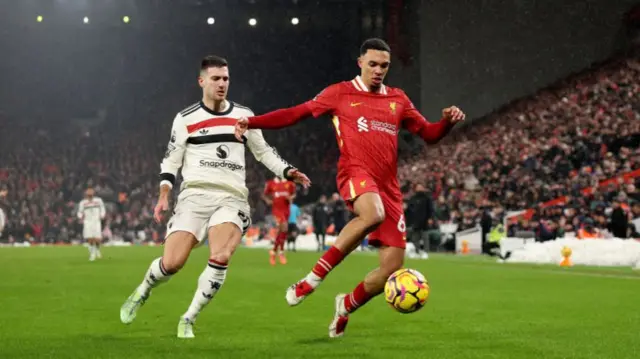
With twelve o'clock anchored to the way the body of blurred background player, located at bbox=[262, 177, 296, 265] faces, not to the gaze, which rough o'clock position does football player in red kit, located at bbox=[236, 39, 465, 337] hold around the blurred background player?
The football player in red kit is roughly at 12 o'clock from the blurred background player.

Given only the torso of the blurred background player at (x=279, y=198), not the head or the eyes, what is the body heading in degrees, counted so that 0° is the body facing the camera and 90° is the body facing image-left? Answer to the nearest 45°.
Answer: approximately 0°

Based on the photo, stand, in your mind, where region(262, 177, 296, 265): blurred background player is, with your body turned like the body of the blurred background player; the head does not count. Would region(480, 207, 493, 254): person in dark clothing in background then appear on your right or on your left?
on your left

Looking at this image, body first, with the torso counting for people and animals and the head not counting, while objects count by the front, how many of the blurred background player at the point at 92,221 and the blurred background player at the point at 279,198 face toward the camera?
2

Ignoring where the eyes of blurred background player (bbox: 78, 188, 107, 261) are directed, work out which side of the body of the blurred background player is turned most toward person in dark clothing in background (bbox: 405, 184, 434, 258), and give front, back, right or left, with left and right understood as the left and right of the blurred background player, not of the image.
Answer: left

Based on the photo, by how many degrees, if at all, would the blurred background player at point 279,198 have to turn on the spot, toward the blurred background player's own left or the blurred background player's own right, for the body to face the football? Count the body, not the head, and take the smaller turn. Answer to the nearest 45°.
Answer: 0° — they already face it

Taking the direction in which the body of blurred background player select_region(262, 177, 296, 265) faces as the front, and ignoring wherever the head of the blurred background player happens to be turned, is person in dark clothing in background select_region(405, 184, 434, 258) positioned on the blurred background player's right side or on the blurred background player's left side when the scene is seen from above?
on the blurred background player's left side

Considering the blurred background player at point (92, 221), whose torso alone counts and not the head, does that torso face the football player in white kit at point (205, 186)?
yes
